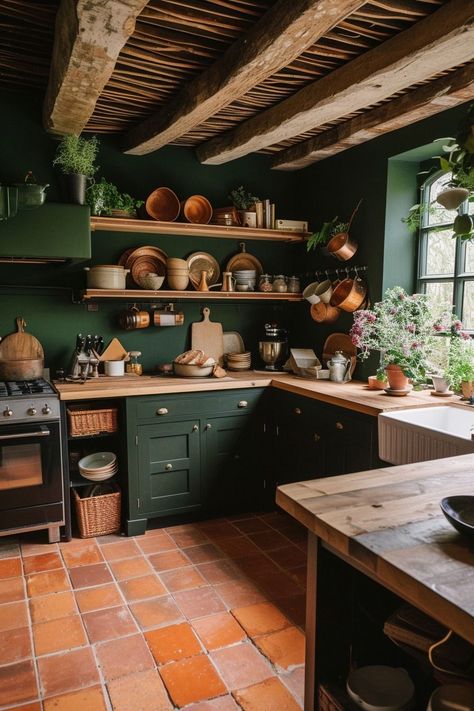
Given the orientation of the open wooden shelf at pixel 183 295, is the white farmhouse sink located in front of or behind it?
in front

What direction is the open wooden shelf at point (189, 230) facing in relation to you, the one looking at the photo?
facing the viewer

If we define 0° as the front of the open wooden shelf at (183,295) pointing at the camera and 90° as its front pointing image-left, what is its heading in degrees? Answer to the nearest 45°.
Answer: approximately 0°

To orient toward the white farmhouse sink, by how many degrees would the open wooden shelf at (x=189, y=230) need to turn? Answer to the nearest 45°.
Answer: approximately 45° to its left

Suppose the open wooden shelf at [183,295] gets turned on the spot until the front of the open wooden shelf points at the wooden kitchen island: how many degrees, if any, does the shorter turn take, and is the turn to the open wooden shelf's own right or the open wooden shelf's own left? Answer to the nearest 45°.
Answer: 0° — it already faces it

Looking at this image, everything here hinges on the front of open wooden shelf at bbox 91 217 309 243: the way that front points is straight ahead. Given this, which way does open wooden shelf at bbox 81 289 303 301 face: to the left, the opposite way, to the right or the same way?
the same way

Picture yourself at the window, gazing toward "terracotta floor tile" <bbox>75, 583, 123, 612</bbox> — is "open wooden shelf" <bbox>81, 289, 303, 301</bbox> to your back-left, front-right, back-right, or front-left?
front-right

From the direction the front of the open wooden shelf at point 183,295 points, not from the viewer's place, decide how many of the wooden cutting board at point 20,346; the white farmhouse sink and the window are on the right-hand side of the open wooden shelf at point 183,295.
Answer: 1

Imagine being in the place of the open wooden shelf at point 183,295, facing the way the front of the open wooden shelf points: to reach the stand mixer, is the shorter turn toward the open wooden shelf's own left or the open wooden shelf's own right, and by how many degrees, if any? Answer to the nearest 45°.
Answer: approximately 90° to the open wooden shelf's own left

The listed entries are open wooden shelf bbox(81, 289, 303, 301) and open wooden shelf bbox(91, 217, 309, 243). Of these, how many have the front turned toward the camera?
2
